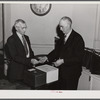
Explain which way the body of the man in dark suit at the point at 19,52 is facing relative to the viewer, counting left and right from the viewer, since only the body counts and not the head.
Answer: facing the viewer and to the right of the viewer
